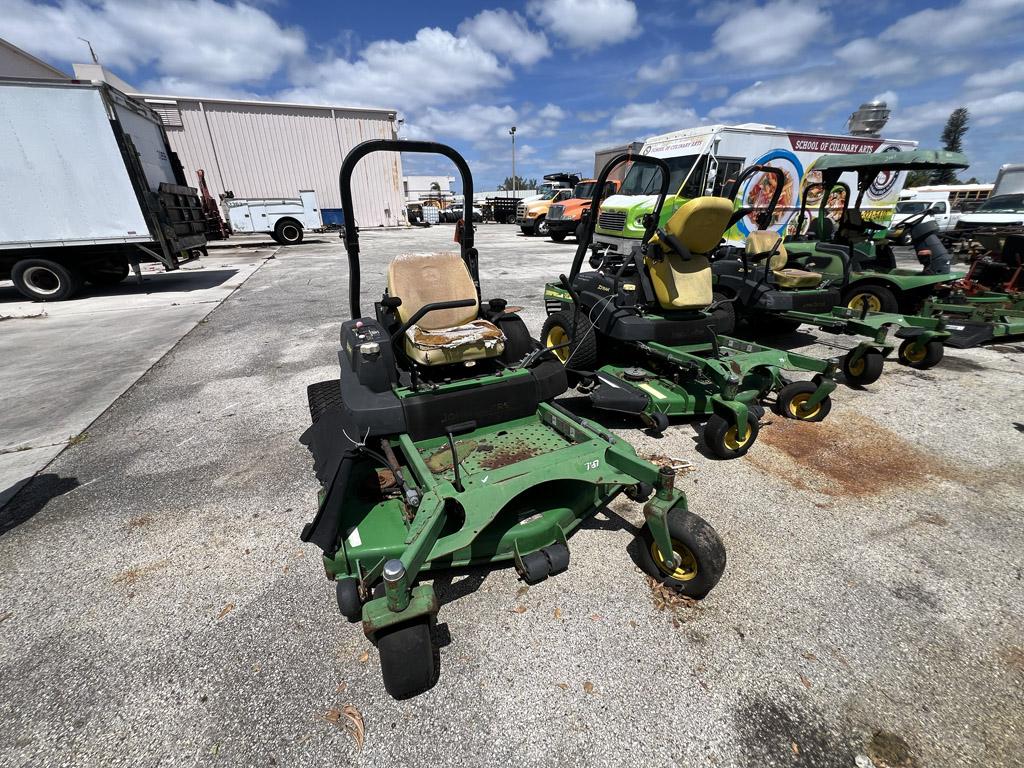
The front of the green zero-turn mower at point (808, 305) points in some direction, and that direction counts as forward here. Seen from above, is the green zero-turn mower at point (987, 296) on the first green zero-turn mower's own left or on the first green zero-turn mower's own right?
on the first green zero-turn mower's own left

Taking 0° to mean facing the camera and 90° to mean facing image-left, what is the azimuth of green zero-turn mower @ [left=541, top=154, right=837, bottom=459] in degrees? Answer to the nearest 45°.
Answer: approximately 315°

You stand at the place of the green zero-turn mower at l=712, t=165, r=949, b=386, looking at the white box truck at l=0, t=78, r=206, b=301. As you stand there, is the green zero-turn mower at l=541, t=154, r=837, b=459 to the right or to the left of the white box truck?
left

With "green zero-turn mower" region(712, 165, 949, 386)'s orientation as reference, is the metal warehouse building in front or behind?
behind

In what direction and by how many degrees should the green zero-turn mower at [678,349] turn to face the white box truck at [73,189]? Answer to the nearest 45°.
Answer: approximately 135° to its right

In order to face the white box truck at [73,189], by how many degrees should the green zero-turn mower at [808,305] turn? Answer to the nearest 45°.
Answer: approximately 135° to its right

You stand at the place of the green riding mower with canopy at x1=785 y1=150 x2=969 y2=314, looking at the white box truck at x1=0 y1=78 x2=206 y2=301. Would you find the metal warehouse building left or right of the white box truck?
right

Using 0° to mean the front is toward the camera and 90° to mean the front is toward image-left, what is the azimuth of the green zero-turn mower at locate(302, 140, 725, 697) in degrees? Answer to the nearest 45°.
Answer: approximately 315°

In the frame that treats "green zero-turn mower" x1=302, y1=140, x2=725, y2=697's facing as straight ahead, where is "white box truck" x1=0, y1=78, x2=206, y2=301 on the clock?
The white box truck is roughly at 6 o'clock from the green zero-turn mower.

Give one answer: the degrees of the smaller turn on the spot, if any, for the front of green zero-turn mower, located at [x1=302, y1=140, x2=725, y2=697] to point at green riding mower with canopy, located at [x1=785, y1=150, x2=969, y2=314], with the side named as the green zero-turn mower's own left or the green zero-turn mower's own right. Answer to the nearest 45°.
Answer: approximately 90° to the green zero-turn mower's own left

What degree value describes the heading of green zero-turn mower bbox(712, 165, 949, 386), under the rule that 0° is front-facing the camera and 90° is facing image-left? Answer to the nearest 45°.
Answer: approximately 315°
